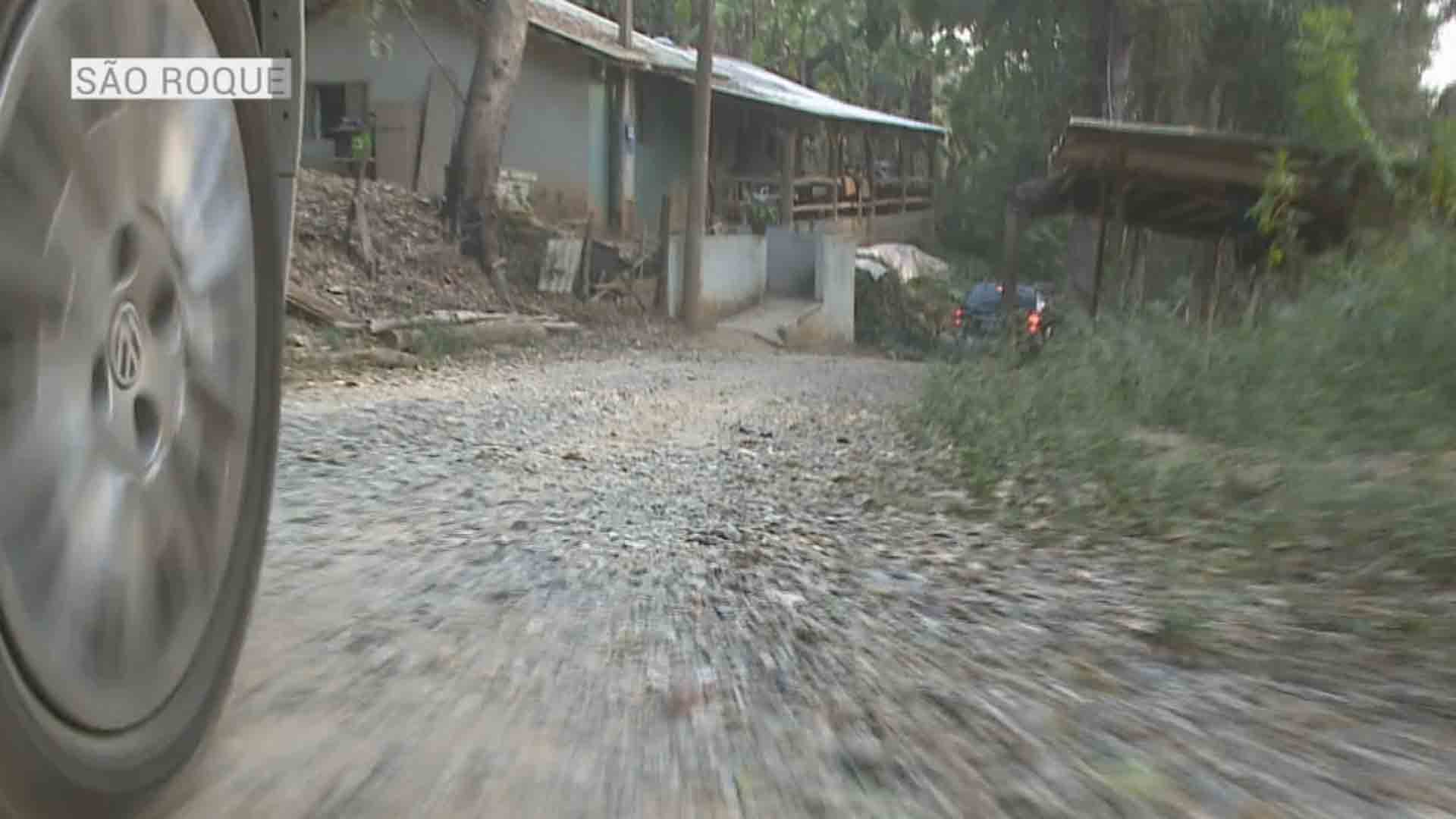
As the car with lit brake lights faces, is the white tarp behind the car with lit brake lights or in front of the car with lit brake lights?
in front

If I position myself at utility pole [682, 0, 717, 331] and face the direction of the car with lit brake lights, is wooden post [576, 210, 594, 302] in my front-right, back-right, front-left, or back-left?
back-left

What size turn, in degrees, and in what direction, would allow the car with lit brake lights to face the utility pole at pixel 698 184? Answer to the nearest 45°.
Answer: approximately 135° to its left

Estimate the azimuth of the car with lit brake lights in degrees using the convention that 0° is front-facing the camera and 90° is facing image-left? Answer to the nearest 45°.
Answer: approximately 180°

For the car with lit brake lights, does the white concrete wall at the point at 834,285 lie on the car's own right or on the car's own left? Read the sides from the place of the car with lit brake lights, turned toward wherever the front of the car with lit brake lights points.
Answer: on the car's own left

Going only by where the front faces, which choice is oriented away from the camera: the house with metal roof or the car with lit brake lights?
the car with lit brake lights

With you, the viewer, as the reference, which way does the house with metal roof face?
facing the viewer and to the right of the viewer

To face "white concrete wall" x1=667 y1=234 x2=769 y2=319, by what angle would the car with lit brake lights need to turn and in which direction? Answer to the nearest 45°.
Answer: approximately 135° to its left

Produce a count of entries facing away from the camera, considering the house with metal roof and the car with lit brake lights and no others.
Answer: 1

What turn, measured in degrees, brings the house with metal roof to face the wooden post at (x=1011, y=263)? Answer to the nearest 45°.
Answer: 0° — it already faces it

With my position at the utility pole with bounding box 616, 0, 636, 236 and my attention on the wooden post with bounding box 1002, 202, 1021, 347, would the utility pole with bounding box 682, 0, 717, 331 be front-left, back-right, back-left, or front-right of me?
front-right

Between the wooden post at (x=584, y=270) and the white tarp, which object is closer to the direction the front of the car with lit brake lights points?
the white tarp

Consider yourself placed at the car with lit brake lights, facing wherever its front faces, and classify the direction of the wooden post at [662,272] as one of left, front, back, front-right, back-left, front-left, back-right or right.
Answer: back-left

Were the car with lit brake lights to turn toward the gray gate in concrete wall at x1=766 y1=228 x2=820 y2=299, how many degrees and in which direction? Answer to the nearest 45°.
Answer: approximately 90° to its left
